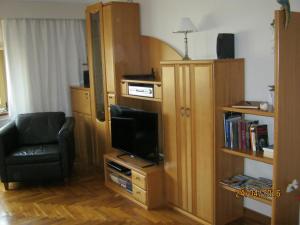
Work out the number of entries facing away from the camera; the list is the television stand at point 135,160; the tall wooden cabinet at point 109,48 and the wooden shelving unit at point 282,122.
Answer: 0

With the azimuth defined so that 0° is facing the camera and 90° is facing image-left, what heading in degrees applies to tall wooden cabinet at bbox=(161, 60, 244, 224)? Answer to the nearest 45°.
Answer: approximately 45°

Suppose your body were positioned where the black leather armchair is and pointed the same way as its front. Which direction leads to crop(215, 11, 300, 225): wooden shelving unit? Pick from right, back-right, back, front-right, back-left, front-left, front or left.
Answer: front-left

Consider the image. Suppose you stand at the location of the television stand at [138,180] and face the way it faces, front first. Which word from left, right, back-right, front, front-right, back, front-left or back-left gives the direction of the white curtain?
right

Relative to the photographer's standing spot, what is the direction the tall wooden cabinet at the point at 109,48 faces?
facing the viewer and to the left of the viewer

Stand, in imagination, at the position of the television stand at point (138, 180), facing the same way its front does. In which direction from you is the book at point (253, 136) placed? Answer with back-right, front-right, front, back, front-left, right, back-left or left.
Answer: left

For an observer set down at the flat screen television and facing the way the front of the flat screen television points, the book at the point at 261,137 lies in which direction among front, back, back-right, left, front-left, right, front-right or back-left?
left

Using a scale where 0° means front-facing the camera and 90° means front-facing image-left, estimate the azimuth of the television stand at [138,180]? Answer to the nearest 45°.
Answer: approximately 45°

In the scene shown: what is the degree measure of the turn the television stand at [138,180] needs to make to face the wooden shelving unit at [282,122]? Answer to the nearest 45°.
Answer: approximately 90° to its left

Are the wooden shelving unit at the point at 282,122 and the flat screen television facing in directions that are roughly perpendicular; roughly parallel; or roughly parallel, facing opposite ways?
roughly parallel

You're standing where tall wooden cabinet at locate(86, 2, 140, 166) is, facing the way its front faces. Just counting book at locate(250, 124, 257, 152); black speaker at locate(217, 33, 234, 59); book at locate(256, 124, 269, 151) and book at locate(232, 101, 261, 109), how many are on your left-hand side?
4

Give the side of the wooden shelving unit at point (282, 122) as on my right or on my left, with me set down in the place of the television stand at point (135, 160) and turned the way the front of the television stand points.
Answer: on my left

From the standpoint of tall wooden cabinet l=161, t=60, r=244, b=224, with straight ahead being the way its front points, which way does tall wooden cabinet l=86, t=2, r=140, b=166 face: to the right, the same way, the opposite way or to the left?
the same way

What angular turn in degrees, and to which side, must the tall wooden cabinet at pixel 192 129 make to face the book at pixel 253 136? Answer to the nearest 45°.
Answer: approximately 90° to its left

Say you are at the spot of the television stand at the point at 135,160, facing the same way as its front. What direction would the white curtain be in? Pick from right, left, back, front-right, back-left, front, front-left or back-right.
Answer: right
